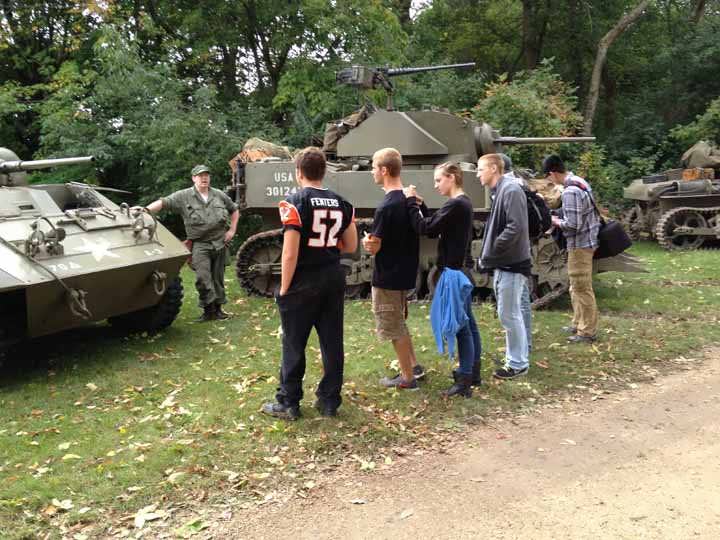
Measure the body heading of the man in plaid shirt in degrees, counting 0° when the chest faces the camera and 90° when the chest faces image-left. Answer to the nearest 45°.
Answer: approximately 90°

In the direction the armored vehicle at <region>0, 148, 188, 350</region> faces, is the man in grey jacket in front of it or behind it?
in front

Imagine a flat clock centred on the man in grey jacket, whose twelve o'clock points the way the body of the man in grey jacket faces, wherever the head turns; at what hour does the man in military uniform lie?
The man in military uniform is roughly at 1 o'clock from the man in grey jacket.

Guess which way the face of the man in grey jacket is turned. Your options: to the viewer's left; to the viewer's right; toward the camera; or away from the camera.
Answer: to the viewer's left

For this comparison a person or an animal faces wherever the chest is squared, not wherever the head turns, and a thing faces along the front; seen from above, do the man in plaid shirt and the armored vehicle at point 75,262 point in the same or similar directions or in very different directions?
very different directions

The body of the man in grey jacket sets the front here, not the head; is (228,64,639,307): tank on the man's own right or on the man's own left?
on the man's own right

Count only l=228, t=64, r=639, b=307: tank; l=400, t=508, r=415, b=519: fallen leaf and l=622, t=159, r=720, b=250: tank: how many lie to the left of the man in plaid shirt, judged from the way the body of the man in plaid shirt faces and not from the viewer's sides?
1

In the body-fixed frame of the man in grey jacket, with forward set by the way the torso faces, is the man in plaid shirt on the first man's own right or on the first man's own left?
on the first man's own right

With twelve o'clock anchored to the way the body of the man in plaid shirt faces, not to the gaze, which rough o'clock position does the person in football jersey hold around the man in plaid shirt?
The person in football jersey is roughly at 10 o'clock from the man in plaid shirt.

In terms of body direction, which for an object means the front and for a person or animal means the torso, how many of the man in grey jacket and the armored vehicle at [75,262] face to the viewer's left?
1

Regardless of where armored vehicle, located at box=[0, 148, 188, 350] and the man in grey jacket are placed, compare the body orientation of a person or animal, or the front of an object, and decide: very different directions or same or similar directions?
very different directions

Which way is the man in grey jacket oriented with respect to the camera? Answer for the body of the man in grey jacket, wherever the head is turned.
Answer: to the viewer's left
